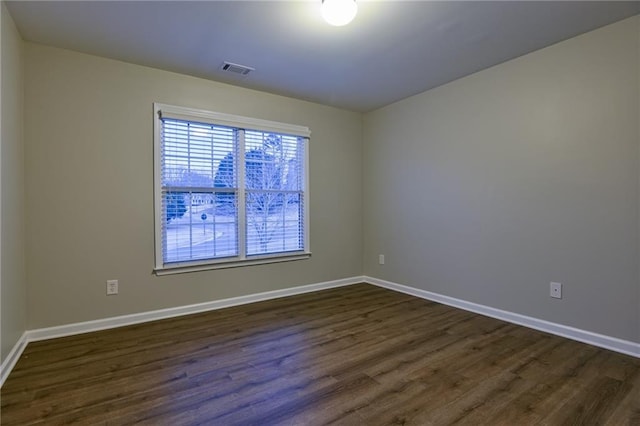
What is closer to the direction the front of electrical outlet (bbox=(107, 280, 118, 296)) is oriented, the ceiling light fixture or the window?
the ceiling light fixture

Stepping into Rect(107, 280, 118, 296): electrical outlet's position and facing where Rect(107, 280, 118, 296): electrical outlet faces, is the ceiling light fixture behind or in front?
in front

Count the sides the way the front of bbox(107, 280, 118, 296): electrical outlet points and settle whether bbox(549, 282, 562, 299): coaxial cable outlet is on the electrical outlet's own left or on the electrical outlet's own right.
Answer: on the electrical outlet's own left

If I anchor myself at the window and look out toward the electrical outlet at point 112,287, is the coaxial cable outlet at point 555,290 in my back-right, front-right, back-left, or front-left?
back-left

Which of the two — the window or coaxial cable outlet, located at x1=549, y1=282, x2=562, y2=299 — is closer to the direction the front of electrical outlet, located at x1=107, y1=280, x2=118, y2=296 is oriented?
the coaxial cable outlet

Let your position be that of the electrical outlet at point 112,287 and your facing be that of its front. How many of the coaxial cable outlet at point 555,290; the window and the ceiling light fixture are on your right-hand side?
0

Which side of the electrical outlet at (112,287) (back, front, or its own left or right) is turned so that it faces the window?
left

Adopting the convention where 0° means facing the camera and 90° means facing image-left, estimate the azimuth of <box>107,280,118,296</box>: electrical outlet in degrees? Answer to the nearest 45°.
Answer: approximately 0°
